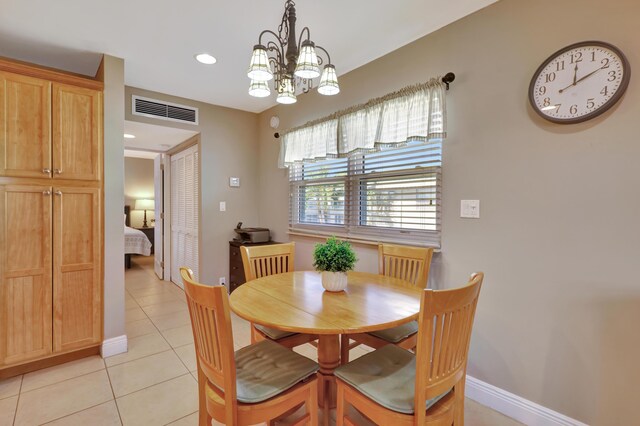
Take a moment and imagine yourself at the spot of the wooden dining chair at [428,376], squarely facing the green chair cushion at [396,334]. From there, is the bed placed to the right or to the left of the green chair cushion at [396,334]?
left

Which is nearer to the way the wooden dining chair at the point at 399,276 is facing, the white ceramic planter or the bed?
the white ceramic planter

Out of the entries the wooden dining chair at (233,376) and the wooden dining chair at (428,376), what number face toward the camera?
0

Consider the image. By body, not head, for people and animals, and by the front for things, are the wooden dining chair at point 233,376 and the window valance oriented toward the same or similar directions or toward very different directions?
very different directions

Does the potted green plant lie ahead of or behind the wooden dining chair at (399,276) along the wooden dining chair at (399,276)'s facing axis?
ahead

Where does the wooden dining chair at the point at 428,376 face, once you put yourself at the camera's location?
facing away from the viewer and to the left of the viewer

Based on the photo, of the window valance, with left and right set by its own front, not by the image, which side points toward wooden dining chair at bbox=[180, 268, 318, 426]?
front

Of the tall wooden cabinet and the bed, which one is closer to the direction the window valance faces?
the tall wooden cabinet

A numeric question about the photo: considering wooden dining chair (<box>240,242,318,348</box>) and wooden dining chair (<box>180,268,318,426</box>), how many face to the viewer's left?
0

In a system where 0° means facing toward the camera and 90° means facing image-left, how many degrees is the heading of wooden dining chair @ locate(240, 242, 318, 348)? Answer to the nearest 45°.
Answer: approximately 315°

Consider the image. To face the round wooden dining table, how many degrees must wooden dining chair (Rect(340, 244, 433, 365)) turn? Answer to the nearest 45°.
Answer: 0° — it already faces it

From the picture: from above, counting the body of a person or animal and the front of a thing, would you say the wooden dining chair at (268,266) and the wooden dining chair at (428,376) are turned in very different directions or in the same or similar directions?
very different directions

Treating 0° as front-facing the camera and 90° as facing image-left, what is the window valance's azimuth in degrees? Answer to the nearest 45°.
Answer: approximately 45°

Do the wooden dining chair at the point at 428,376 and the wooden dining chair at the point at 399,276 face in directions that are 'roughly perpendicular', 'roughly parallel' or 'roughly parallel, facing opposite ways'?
roughly perpendicular

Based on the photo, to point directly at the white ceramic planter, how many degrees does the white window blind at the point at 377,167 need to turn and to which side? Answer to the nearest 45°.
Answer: approximately 45° to its left

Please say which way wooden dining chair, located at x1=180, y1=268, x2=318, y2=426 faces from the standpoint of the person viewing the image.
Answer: facing away from the viewer and to the right of the viewer

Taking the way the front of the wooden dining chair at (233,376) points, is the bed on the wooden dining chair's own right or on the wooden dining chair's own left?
on the wooden dining chair's own left

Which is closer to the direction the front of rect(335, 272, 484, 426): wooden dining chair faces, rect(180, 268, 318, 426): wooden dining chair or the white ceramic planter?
the white ceramic planter

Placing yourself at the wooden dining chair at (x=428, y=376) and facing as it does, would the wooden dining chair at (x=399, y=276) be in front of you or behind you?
in front
